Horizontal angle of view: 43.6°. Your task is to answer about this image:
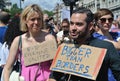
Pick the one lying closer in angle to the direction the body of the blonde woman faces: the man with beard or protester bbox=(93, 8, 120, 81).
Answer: the man with beard

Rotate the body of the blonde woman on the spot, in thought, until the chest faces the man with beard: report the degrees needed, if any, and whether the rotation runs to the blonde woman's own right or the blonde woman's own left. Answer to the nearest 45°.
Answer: approximately 45° to the blonde woman's own left

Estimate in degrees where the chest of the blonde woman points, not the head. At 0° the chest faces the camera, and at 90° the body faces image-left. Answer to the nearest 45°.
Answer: approximately 0°

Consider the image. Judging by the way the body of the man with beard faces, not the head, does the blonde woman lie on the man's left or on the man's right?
on the man's right
